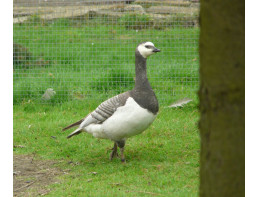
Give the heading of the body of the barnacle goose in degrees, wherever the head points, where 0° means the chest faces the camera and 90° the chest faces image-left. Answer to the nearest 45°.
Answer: approximately 270°

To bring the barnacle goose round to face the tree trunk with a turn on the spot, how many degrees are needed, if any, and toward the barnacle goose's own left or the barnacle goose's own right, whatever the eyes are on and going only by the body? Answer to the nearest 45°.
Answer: approximately 90° to the barnacle goose's own right

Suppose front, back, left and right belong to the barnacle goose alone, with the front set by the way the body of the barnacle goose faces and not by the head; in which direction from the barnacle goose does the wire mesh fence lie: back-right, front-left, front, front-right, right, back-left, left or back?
left
